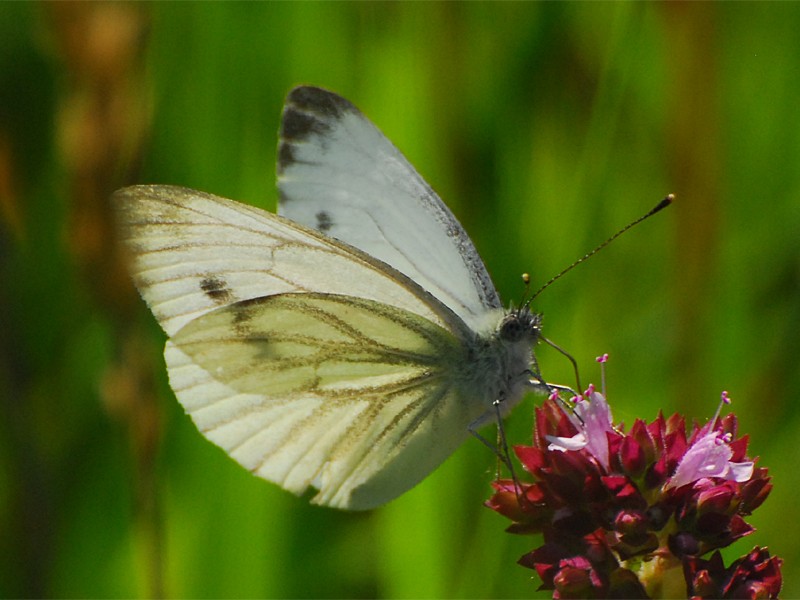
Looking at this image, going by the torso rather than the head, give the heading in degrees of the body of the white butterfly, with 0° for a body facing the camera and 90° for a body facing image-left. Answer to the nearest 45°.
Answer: approximately 270°
